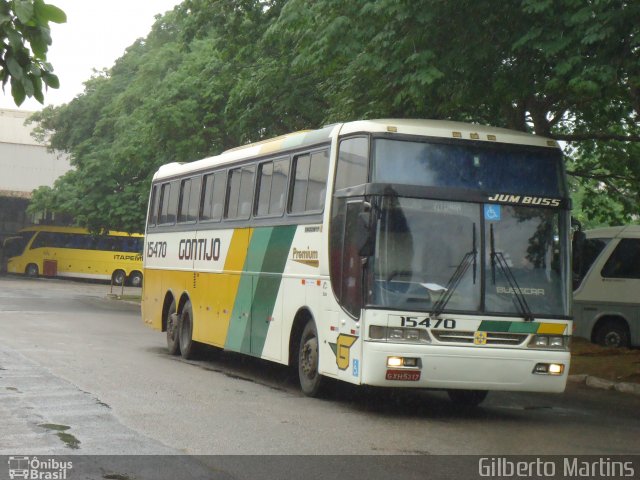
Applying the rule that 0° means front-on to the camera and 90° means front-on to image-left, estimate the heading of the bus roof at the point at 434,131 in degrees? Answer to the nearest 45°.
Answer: approximately 315°

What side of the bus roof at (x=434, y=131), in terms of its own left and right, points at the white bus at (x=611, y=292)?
left

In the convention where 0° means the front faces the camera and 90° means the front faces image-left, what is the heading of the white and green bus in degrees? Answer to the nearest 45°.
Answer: approximately 315°
